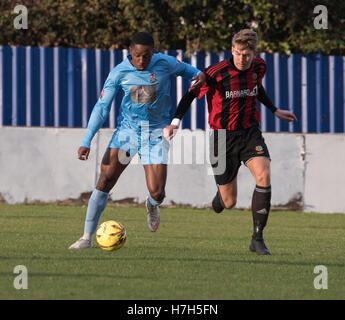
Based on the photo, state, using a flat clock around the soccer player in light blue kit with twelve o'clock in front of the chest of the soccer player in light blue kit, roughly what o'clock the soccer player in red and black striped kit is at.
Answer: The soccer player in red and black striped kit is roughly at 9 o'clock from the soccer player in light blue kit.

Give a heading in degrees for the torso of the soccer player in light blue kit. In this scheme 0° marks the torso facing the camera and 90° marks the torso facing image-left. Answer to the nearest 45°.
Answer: approximately 0°

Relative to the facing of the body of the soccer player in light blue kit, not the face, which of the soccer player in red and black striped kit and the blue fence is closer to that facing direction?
the soccer player in red and black striped kit

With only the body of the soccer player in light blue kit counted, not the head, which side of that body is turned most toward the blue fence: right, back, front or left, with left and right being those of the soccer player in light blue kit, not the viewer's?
back
